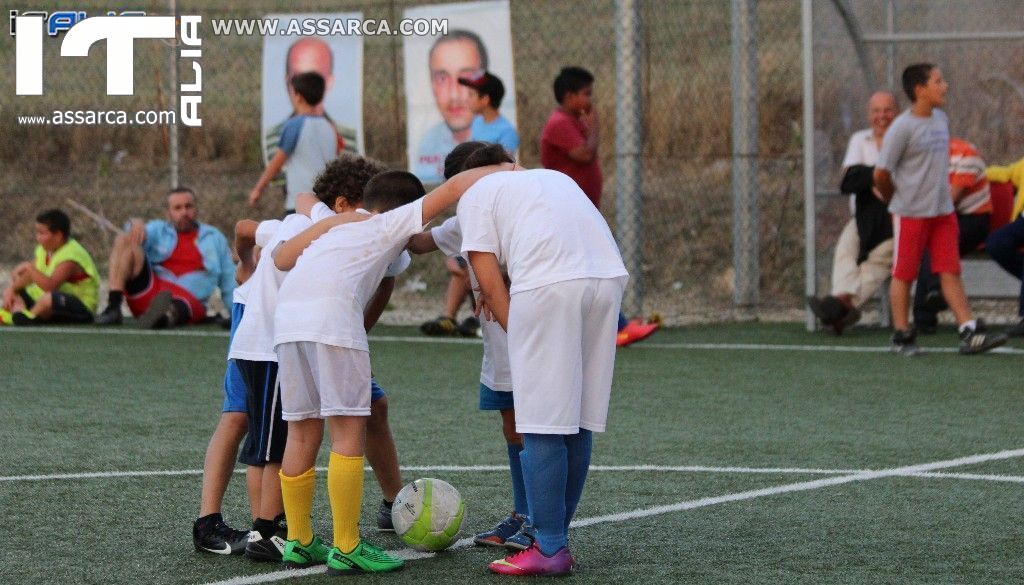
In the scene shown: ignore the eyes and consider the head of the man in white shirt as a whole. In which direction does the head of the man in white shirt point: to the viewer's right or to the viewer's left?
to the viewer's left

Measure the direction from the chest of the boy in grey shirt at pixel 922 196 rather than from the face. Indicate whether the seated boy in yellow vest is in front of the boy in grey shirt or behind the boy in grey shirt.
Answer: behind

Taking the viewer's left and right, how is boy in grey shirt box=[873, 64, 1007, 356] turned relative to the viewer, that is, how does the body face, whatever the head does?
facing the viewer and to the right of the viewer

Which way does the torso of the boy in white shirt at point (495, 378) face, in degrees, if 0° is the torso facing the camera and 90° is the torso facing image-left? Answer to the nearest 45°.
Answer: approximately 45°

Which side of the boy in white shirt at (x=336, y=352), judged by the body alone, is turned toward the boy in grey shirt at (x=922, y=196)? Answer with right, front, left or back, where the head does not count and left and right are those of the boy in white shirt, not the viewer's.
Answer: front

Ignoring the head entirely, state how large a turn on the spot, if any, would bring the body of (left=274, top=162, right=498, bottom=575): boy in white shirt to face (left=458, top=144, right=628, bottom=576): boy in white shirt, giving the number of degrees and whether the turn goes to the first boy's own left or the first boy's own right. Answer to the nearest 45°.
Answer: approximately 45° to the first boy's own right

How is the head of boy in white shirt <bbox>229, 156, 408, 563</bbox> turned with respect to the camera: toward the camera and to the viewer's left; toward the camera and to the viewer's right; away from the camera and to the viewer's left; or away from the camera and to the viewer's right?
away from the camera and to the viewer's right

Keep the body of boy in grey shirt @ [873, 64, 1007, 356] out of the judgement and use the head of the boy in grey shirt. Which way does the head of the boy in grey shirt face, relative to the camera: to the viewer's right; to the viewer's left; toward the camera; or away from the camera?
to the viewer's right

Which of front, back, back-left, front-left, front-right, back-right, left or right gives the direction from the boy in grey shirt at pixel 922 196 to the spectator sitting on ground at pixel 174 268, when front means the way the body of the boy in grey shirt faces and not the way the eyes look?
back-right

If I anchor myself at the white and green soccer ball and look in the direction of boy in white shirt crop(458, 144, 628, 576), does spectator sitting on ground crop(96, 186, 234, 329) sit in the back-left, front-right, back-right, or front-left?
back-left
